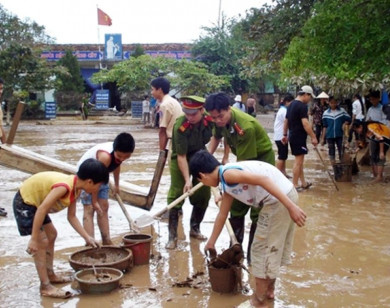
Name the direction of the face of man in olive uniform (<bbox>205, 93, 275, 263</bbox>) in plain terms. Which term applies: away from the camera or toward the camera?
toward the camera

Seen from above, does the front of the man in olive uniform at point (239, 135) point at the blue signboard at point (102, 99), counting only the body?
no

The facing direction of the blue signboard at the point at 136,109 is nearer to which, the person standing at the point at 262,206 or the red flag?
the person standing

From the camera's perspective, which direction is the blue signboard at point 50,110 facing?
toward the camera

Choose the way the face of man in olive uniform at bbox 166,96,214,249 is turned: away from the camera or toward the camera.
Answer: toward the camera

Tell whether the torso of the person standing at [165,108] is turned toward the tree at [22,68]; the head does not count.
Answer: no

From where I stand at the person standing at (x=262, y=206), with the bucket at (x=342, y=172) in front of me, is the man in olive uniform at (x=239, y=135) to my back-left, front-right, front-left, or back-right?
front-left

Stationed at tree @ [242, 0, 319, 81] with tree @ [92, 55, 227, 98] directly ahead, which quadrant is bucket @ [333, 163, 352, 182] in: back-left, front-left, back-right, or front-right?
back-left

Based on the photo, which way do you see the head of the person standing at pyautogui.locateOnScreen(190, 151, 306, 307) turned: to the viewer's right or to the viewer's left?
to the viewer's left

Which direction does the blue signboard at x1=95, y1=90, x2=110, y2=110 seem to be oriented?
toward the camera

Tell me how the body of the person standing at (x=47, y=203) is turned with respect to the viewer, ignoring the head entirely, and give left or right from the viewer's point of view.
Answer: facing to the right of the viewer

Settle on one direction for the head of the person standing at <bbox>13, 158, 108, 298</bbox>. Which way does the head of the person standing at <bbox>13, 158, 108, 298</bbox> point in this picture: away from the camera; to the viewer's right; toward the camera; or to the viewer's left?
to the viewer's right
